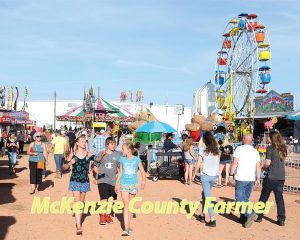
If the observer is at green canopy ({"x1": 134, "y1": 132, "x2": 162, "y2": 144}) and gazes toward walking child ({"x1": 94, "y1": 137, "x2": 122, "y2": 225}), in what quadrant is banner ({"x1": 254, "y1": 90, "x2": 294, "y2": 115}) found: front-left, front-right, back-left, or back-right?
back-left

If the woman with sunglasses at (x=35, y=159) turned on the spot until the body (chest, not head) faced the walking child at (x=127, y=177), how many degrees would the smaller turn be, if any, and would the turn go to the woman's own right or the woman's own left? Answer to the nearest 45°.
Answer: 0° — they already face them

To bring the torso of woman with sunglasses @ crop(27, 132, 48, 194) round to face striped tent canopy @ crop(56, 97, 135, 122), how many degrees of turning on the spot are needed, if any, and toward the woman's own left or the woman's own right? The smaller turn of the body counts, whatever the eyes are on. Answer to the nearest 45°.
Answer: approximately 180°

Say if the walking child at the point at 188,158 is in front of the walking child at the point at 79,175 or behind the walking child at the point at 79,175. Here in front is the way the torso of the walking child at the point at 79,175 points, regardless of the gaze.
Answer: behind

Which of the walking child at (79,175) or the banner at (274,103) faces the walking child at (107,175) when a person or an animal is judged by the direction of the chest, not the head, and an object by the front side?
the banner

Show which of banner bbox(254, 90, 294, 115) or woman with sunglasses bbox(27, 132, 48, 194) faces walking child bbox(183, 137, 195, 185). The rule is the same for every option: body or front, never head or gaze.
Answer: the banner

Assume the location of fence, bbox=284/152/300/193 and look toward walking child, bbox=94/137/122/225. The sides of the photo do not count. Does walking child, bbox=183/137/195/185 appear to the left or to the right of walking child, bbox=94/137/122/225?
right

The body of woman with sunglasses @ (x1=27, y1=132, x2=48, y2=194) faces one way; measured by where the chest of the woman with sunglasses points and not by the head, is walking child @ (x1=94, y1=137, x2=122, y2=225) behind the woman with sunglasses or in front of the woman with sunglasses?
in front

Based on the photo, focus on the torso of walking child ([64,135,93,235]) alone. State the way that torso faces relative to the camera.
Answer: toward the camera

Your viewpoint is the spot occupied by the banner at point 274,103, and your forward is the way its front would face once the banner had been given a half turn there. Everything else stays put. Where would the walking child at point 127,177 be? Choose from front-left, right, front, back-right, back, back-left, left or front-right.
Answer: back

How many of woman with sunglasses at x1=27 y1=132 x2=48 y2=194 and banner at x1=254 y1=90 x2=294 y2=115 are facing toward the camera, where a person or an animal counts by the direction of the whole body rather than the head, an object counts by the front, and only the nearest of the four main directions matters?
2

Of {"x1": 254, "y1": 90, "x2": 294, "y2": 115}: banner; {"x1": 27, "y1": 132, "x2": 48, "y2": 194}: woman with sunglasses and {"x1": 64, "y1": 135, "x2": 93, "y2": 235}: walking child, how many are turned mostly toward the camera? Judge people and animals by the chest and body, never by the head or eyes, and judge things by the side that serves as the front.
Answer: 3

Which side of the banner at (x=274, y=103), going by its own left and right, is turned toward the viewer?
front
